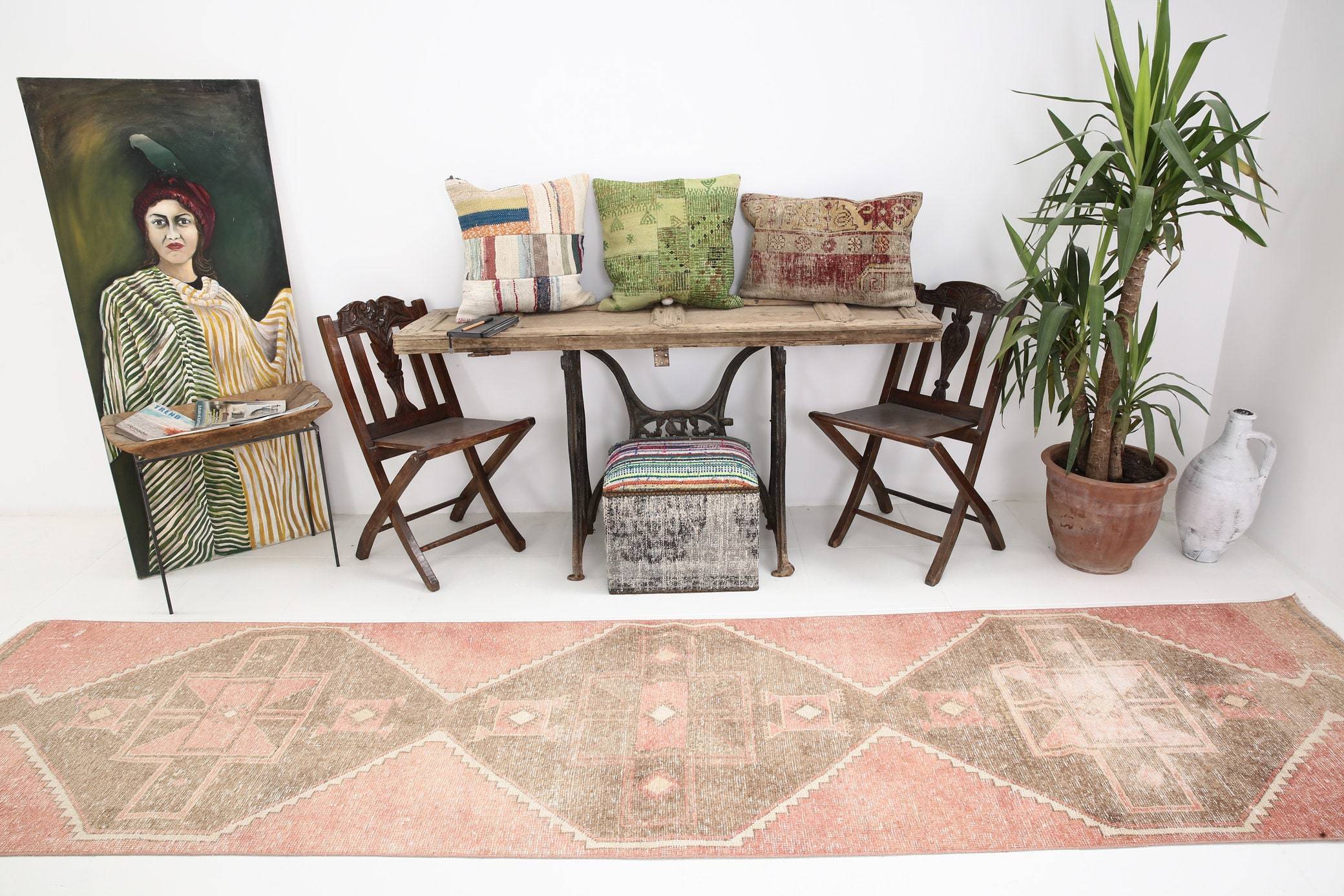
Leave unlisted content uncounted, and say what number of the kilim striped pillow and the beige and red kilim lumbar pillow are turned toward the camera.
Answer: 2

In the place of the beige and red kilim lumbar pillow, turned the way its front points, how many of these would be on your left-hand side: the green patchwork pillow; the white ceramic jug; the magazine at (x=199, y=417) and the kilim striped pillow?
1

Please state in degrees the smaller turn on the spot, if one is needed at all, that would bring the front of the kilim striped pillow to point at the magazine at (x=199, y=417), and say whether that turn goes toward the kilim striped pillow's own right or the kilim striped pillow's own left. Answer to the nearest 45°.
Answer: approximately 90° to the kilim striped pillow's own right

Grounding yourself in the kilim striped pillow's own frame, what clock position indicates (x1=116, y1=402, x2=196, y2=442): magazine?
The magazine is roughly at 3 o'clock from the kilim striped pillow.

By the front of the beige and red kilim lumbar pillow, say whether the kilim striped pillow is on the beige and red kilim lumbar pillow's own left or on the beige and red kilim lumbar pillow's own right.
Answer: on the beige and red kilim lumbar pillow's own right

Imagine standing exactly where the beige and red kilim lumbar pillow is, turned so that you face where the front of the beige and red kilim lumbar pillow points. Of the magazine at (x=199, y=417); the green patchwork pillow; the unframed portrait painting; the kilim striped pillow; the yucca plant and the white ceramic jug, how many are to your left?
2

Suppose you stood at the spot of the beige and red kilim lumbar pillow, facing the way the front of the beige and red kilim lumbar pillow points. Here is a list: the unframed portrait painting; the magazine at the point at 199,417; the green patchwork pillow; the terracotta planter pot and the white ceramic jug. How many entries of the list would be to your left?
2

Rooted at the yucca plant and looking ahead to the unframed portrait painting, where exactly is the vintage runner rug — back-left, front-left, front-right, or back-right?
front-left

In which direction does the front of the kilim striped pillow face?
toward the camera

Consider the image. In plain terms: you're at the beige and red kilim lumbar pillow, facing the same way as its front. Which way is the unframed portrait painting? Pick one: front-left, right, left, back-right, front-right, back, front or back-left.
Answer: right

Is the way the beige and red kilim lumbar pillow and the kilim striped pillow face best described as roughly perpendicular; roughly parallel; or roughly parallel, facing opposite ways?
roughly parallel

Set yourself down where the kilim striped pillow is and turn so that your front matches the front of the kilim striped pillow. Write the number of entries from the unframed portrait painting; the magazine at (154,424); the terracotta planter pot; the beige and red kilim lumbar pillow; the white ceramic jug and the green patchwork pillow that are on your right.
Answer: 2

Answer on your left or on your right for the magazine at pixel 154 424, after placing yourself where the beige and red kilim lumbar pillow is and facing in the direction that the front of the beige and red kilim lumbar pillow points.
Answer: on your right

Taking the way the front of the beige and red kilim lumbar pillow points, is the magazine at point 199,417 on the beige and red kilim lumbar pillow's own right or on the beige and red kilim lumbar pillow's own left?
on the beige and red kilim lumbar pillow's own right

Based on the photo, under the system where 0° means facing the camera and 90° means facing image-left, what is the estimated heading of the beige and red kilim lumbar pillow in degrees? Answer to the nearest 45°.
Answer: approximately 0°

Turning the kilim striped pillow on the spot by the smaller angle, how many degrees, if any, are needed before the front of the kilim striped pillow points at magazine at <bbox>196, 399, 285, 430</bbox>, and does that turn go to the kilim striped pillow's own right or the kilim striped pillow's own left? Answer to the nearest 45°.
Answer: approximately 90° to the kilim striped pillow's own right

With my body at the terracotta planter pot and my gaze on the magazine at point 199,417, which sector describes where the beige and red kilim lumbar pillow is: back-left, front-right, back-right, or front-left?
front-right

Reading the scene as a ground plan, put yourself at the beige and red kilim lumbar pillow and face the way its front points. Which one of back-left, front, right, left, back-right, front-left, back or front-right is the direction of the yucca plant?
left
